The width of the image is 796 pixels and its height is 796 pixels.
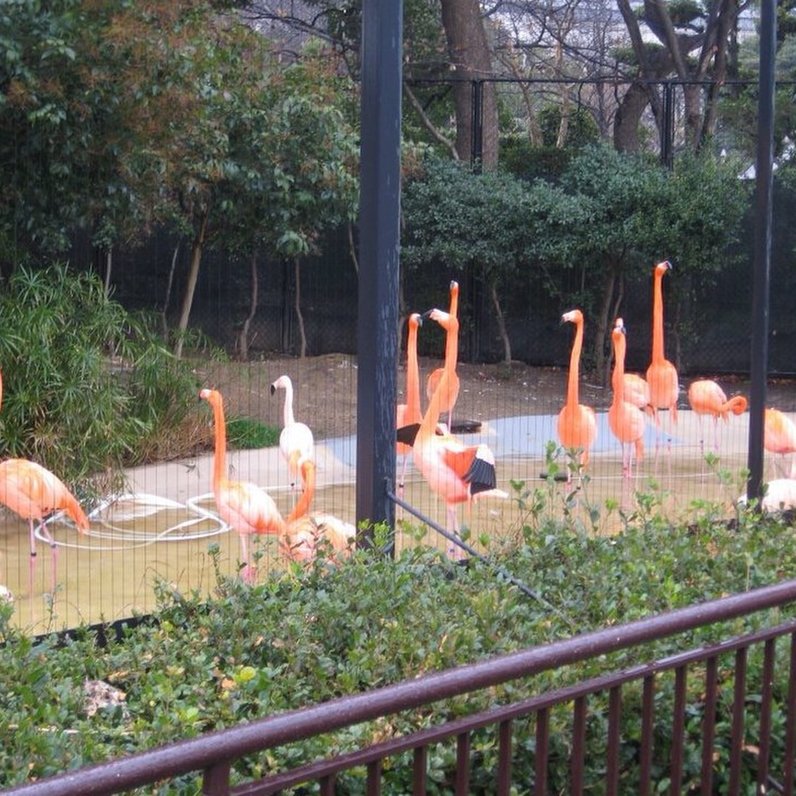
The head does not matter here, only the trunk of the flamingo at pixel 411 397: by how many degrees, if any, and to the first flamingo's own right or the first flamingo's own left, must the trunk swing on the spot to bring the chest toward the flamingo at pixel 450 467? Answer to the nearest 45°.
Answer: approximately 90° to the first flamingo's own right

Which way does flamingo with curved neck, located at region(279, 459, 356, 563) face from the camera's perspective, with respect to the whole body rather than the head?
to the viewer's left

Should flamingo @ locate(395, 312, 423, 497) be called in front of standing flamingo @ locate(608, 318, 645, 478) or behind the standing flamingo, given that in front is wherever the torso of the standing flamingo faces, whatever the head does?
in front

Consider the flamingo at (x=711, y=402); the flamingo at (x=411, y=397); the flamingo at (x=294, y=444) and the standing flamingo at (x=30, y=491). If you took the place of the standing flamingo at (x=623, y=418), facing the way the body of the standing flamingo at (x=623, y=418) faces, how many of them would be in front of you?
3

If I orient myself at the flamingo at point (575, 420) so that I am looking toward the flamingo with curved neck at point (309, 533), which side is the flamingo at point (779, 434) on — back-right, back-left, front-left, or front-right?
back-left

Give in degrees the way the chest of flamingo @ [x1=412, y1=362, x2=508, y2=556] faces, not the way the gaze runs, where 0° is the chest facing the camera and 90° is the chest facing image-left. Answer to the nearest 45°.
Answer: approximately 90°

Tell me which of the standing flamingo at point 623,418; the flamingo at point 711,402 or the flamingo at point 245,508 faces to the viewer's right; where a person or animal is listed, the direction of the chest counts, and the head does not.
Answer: the flamingo at point 711,402

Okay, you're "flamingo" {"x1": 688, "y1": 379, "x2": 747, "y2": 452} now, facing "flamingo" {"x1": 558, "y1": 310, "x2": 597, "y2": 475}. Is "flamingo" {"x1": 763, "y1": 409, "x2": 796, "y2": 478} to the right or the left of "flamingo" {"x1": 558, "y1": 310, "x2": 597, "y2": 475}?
left

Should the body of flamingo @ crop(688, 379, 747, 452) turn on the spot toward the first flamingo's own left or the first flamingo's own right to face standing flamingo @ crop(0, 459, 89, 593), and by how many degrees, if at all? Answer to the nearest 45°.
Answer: approximately 135° to the first flamingo's own right

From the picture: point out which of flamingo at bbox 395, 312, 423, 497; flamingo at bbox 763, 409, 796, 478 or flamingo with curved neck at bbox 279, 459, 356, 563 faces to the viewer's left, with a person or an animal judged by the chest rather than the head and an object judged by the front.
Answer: the flamingo with curved neck
